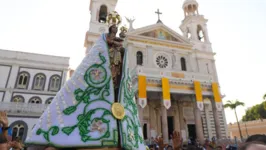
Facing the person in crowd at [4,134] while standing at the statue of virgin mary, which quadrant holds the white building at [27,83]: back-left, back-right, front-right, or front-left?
front-right

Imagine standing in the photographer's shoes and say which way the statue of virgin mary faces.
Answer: facing the viewer and to the right of the viewer

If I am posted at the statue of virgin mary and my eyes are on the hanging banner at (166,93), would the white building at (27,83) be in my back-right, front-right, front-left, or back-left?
front-left

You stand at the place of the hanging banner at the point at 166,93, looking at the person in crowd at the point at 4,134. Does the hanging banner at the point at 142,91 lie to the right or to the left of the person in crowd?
right

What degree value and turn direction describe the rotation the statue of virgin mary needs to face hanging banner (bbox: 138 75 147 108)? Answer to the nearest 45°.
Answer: approximately 135° to its left

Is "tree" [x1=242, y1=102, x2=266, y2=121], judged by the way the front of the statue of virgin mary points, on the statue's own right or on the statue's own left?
on the statue's own left

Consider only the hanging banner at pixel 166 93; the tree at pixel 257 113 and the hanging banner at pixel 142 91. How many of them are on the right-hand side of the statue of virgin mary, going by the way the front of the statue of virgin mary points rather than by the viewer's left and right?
0

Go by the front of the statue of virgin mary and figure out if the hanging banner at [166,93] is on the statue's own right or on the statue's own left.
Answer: on the statue's own left

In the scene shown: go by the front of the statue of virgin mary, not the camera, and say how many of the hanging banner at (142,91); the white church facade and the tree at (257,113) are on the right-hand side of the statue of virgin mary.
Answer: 0
